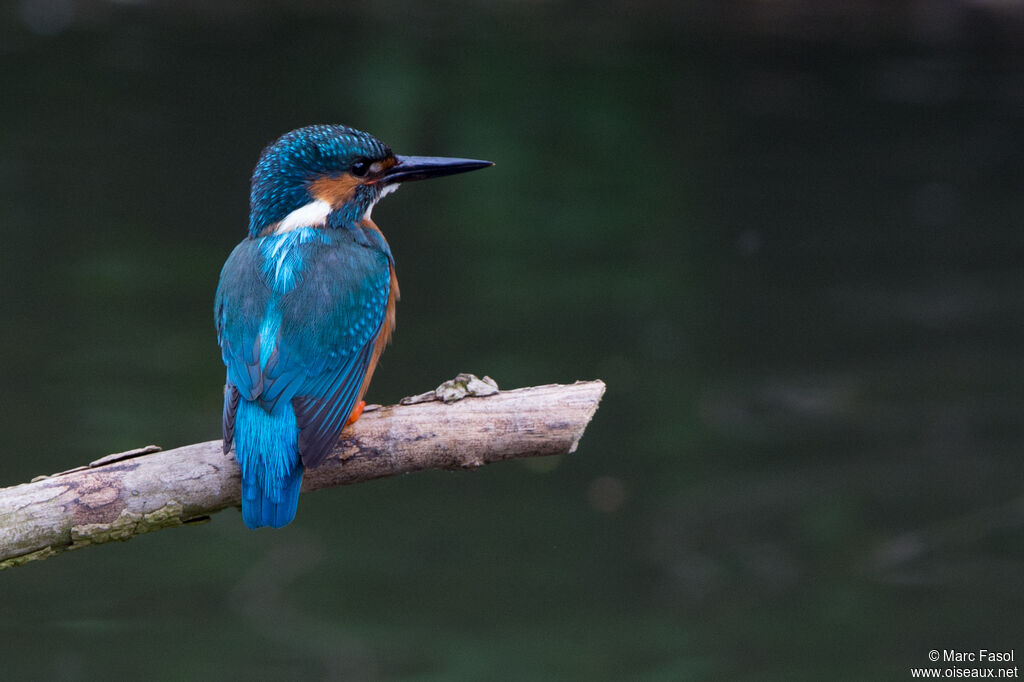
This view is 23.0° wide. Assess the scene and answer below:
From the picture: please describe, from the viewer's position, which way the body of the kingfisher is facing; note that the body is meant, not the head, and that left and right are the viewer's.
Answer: facing away from the viewer and to the right of the viewer
